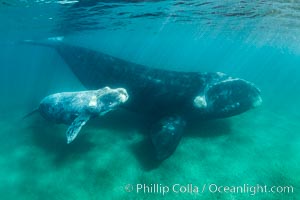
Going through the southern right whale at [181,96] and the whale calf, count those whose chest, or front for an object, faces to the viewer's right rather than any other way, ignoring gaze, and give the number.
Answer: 2

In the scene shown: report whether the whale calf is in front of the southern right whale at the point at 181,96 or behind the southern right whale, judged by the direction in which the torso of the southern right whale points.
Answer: behind

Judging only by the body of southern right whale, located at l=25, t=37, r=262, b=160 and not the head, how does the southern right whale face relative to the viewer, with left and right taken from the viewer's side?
facing to the right of the viewer

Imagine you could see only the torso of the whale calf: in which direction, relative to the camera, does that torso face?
to the viewer's right

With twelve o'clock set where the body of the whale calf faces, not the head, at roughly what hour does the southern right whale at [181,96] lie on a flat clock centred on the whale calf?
The southern right whale is roughly at 12 o'clock from the whale calf.
